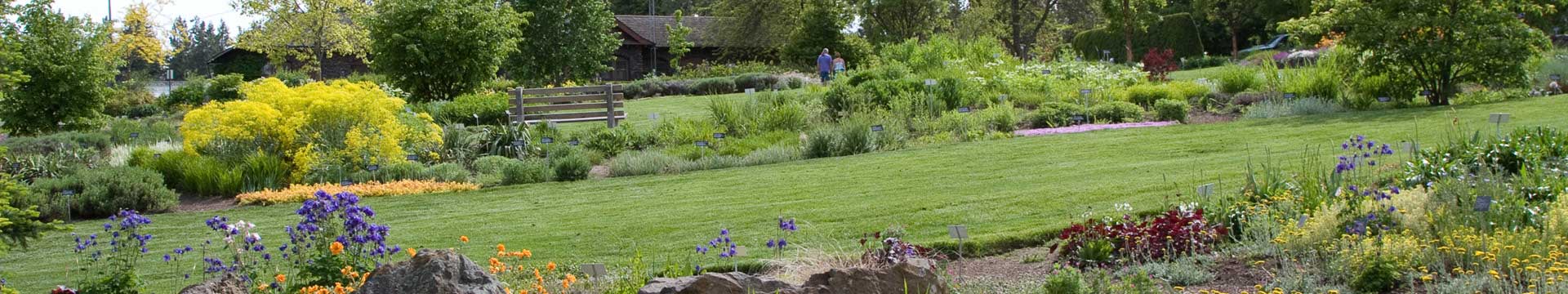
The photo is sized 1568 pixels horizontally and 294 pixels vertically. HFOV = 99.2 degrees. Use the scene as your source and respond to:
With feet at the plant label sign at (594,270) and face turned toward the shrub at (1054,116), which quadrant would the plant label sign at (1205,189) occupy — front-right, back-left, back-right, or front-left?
front-right

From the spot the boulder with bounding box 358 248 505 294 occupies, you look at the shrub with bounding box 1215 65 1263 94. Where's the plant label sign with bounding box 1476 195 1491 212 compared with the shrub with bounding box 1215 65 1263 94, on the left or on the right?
right

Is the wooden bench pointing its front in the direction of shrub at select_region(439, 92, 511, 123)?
no

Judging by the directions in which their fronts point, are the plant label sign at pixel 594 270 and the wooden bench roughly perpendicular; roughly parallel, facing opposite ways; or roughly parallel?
roughly parallel
